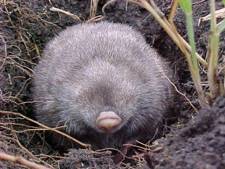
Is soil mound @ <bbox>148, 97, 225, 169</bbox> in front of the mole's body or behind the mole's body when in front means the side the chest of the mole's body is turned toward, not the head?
in front

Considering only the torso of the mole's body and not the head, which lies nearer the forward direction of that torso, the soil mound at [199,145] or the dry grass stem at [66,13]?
the soil mound

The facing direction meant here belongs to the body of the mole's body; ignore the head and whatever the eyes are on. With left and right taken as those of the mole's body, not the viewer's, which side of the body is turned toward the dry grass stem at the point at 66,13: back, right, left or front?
back

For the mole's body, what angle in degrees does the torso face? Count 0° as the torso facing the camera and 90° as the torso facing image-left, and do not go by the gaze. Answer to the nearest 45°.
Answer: approximately 0°
